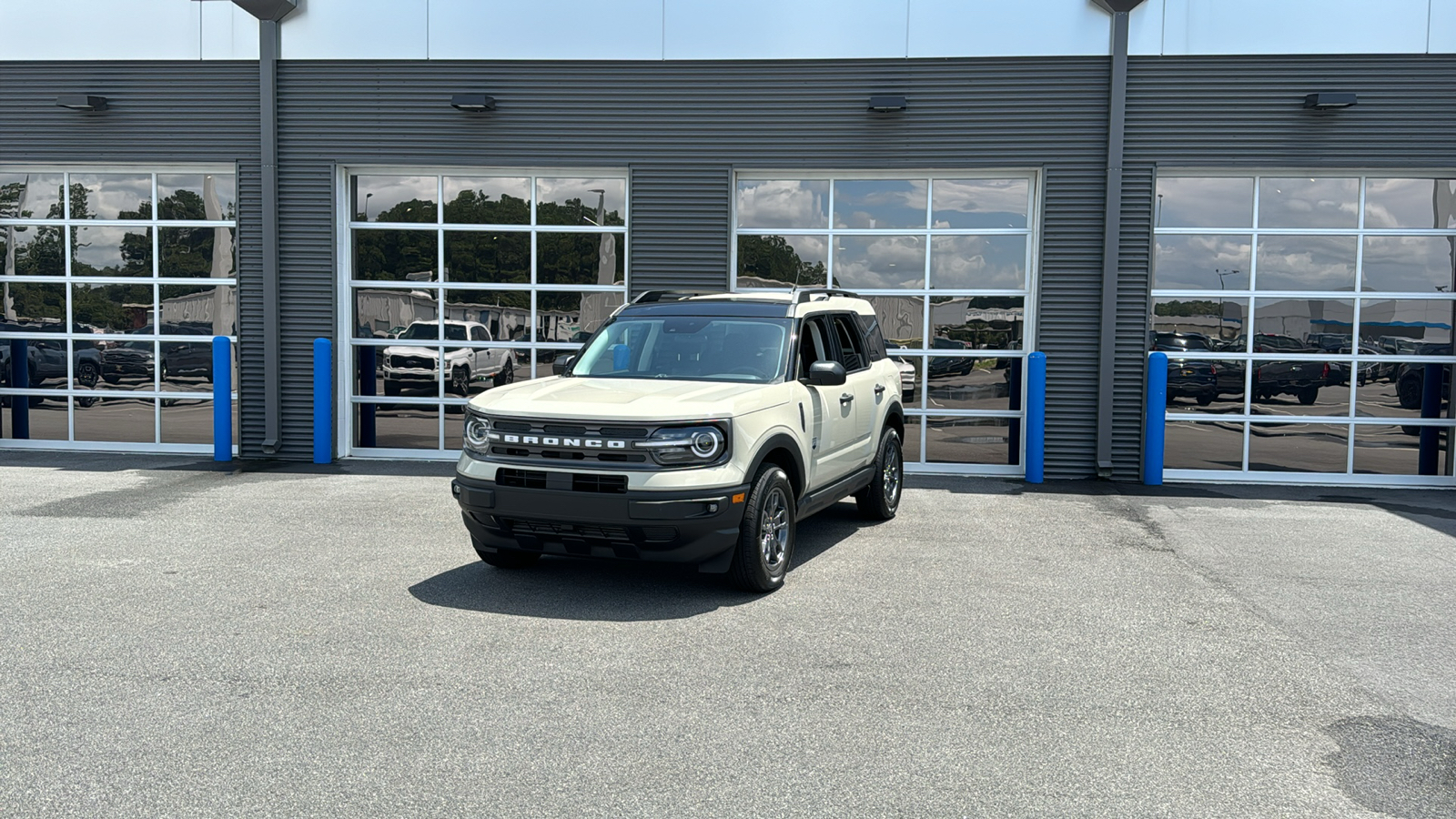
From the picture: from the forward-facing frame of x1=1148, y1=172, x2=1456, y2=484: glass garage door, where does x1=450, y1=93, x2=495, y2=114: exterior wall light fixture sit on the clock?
The exterior wall light fixture is roughly at 2 o'clock from the glass garage door.

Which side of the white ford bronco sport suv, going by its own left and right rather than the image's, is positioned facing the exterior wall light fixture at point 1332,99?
back

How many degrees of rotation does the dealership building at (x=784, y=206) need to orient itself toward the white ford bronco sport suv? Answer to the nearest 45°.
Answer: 0° — it already faces it

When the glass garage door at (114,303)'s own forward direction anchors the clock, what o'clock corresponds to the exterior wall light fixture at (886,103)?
The exterior wall light fixture is roughly at 10 o'clock from the glass garage door.

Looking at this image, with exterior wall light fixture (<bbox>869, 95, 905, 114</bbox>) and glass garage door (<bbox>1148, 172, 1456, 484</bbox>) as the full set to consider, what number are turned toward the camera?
2

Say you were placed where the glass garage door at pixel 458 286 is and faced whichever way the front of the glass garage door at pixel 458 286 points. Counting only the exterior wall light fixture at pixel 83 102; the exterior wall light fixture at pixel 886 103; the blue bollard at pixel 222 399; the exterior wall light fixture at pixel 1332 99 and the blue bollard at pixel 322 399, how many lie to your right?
3

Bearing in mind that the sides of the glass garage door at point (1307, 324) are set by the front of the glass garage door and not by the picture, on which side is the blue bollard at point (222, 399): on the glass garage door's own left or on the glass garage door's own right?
on the glass garage door's own right

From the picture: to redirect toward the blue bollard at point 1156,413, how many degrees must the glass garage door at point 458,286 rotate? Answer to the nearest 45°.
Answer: approximately 45° to its left

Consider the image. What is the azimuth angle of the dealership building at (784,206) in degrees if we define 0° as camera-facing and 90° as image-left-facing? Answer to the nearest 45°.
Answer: approximately 0°

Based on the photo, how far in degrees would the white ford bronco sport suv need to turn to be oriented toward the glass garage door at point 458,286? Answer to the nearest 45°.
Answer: approximately 135° to its right

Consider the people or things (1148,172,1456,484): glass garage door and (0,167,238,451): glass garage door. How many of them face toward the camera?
2
